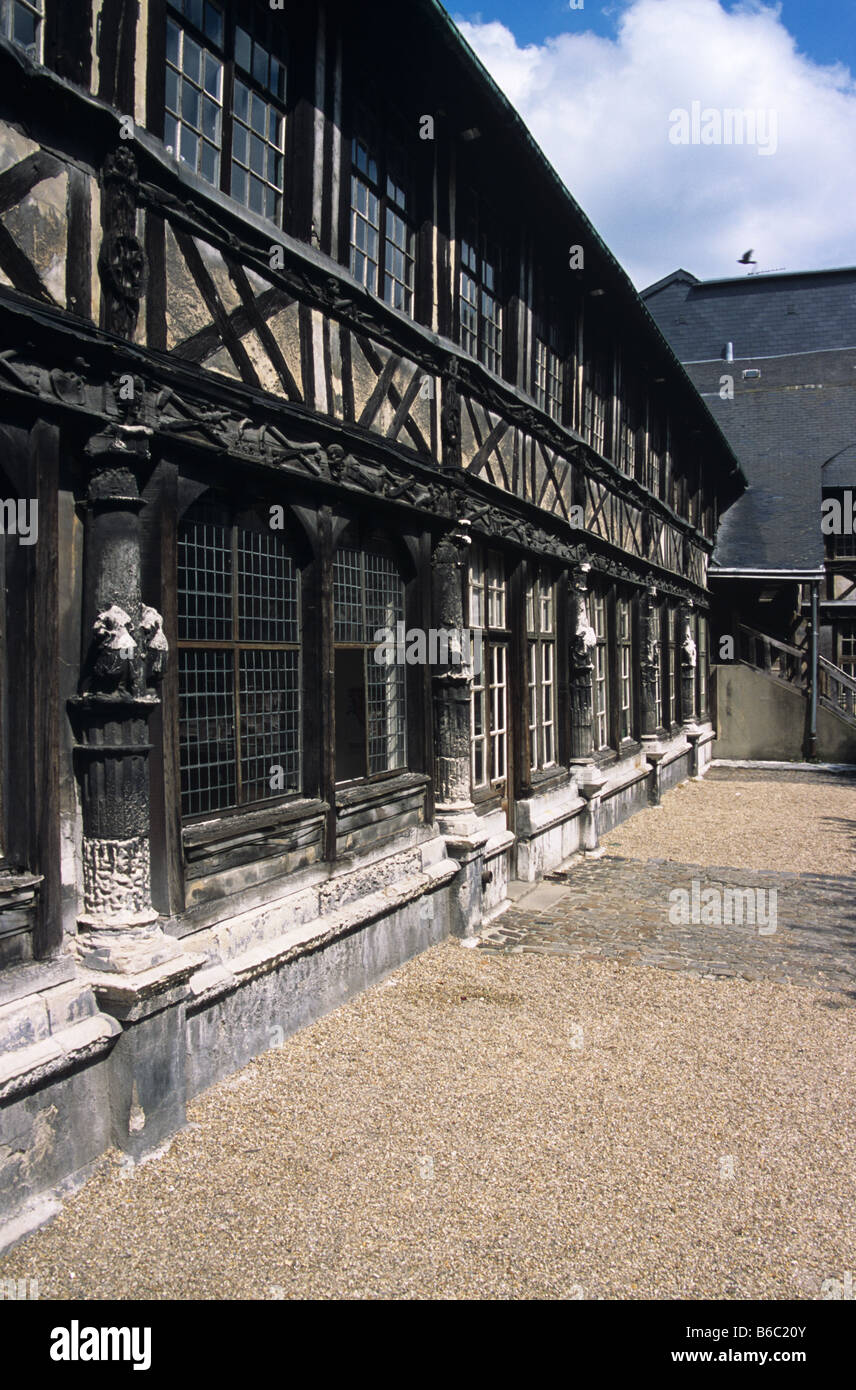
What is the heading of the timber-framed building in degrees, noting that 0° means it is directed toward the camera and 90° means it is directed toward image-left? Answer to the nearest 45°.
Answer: approximately 315°

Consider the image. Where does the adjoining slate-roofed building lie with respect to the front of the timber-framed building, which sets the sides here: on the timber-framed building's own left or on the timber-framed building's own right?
on the timber-framed building's own left

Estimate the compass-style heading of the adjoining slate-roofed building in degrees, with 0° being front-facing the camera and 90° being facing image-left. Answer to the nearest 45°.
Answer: approximately 0°

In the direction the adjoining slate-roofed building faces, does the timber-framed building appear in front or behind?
in front
